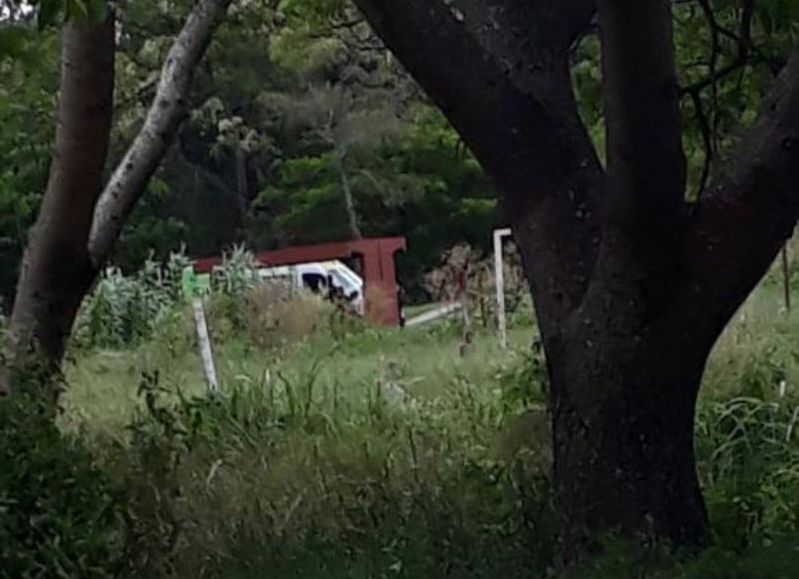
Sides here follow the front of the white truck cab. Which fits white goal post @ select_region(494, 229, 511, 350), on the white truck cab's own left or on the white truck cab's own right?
on the white truck cab's own right

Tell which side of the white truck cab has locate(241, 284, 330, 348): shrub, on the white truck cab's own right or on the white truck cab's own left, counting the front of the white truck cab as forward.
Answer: on the white truck cab's own right

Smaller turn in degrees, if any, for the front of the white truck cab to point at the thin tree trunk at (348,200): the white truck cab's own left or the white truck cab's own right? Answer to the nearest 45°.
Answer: approximately 90° to the white truck cab's own left

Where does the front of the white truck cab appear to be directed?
to the viewer's right
